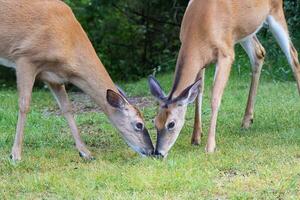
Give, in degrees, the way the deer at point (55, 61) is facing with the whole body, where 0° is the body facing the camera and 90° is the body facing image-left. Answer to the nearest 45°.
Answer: approximately 270°

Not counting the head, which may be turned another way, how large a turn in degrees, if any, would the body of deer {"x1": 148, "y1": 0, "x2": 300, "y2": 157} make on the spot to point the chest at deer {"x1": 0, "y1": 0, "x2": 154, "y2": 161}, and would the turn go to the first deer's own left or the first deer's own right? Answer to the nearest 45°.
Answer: approximately 45° to the first deer's own right

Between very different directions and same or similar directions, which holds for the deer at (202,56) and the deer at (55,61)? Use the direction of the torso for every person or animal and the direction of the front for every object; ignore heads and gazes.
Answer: very different directions

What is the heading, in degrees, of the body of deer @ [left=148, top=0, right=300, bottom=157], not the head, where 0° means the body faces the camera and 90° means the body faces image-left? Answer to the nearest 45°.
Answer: approximately 45°

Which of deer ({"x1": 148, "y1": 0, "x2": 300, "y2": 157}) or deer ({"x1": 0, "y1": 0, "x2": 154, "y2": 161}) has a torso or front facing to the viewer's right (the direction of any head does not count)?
deer ({"x1": 0, "y1": 0, "x2": 154, "y2": 161})

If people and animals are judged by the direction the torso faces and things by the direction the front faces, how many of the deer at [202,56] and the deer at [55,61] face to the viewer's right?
1

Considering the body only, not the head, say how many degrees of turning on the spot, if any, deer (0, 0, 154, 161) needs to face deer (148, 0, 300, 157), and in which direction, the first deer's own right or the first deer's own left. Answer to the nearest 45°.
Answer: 0° — it already faces it
